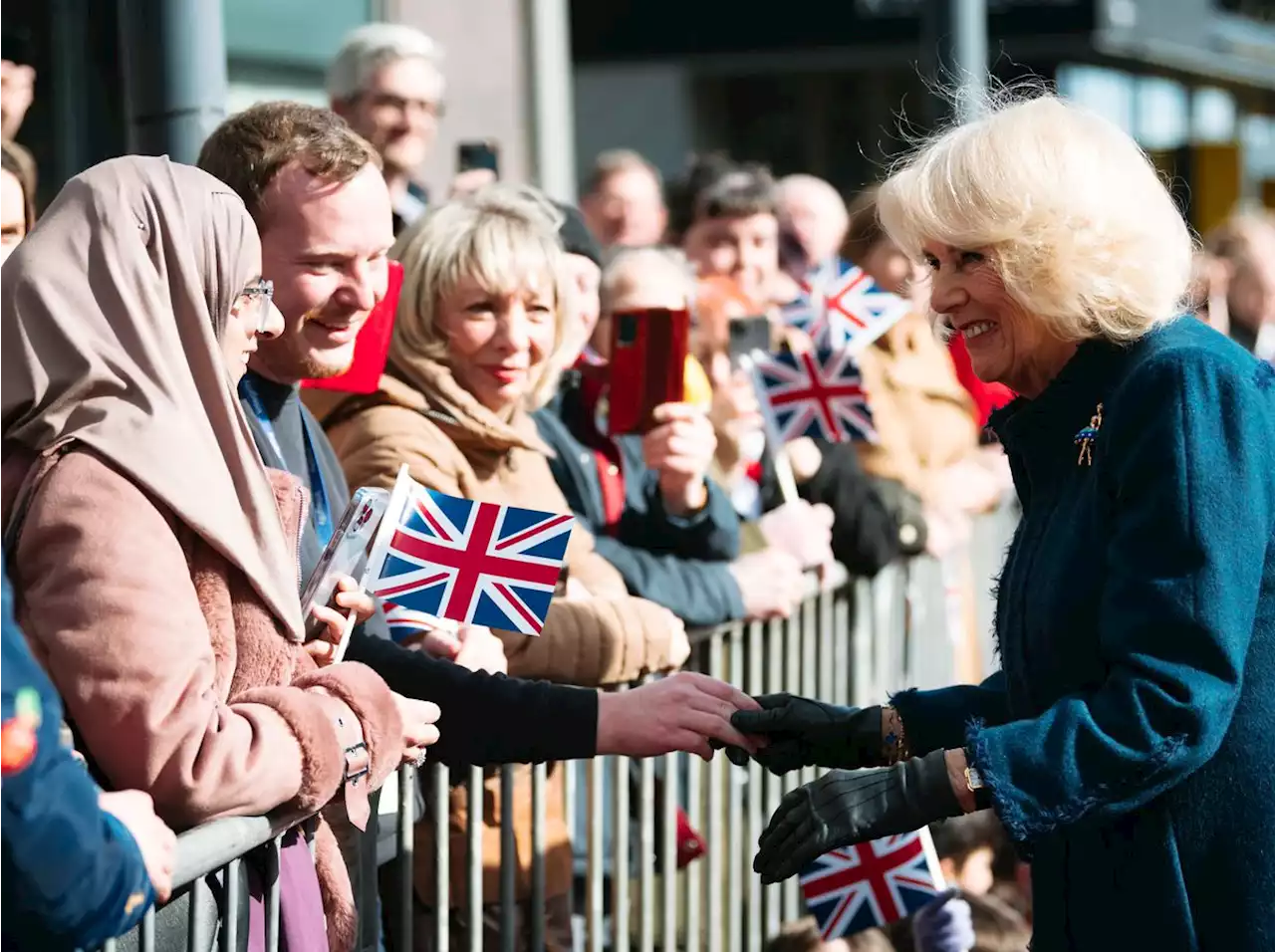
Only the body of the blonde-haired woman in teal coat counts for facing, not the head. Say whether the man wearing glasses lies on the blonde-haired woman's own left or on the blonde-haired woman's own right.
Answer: on the blonde-haired woman's own right

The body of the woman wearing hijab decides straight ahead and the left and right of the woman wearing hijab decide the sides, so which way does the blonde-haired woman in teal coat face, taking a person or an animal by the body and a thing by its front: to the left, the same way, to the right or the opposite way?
the opposite way

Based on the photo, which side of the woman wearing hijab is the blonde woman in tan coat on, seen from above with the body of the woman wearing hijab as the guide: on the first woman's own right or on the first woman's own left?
on the first woman's own left

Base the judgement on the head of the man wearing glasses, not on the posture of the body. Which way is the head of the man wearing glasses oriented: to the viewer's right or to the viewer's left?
to the viewer's right

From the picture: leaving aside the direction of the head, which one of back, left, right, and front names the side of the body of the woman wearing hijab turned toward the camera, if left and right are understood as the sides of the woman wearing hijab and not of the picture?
right

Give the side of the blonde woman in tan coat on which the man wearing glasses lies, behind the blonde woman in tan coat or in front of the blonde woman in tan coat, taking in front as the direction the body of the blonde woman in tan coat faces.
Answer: behind

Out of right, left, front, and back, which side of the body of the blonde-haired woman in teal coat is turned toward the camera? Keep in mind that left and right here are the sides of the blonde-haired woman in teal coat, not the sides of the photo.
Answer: left

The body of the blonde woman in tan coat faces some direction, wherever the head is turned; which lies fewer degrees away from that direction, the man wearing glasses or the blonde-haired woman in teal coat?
the blonde-haired woman in teal coat

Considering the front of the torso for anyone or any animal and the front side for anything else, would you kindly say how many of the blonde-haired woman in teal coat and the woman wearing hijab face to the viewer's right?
1
